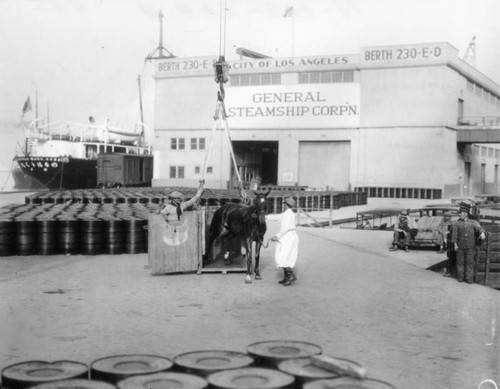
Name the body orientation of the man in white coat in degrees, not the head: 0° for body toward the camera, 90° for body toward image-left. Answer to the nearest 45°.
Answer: approximately 90°

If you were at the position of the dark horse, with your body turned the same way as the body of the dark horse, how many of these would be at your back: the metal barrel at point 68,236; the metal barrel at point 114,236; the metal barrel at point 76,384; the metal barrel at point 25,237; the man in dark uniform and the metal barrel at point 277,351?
3

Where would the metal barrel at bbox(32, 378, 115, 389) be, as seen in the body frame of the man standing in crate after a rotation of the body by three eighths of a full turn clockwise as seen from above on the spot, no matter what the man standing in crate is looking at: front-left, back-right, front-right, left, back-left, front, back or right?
left

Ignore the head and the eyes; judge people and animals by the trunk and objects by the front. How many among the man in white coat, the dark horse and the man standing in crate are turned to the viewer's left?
1

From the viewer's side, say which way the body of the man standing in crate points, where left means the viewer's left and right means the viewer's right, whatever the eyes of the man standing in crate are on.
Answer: facing the viewer and to the right of the viewer

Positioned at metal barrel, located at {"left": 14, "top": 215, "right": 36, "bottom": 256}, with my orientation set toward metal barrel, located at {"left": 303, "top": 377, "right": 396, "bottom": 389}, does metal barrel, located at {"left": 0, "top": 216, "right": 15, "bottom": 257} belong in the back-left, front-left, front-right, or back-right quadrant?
back-right

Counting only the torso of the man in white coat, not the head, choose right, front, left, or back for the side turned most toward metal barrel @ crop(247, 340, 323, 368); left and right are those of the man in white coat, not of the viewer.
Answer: left

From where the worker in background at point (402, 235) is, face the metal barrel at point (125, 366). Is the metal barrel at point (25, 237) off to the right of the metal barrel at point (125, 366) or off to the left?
right

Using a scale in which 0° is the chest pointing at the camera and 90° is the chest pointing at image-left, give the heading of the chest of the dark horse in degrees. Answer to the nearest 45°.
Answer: approximately 315°

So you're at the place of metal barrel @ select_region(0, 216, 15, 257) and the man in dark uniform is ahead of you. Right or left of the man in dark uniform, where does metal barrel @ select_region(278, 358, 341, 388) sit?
right

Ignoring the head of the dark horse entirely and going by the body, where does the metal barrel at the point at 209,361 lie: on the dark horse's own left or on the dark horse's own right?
on the dark horse's own right

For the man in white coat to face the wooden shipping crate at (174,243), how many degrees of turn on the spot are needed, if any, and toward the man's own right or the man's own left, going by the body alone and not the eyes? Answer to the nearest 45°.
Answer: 0° — they already face it
